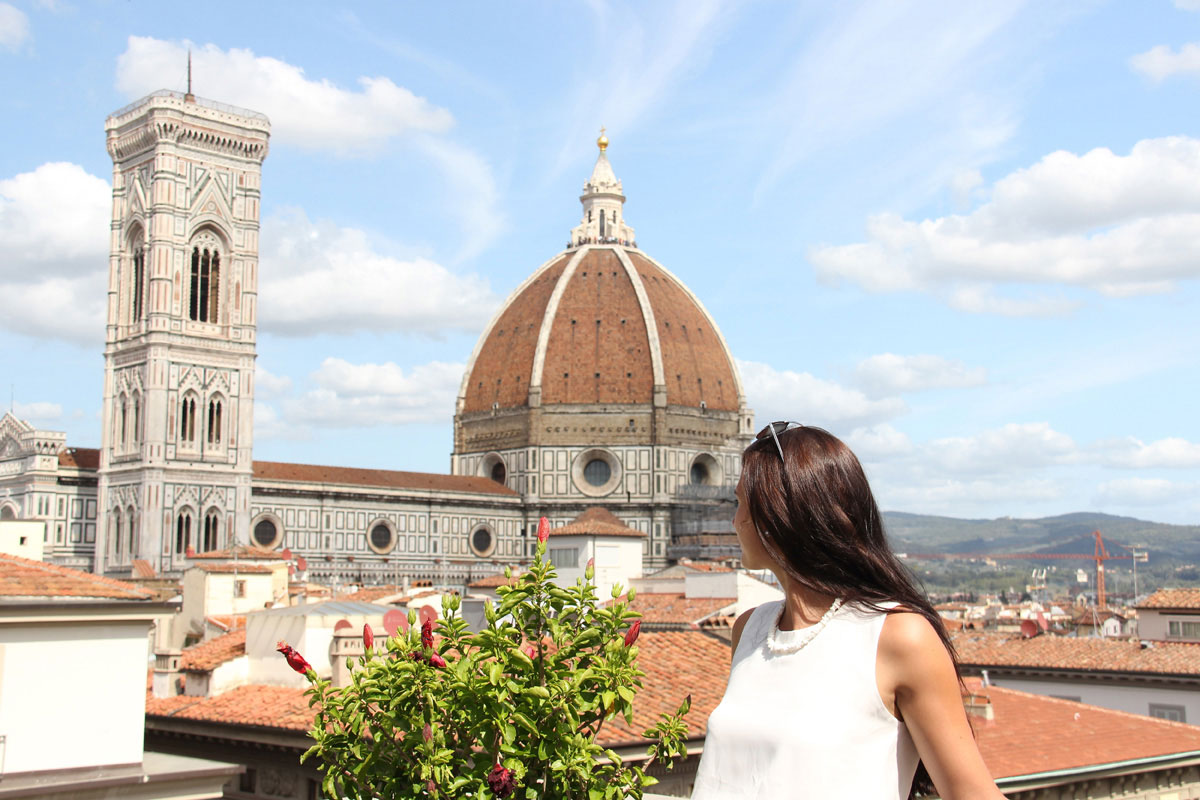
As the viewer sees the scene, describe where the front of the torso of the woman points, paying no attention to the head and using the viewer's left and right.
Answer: facing the viewer and to the left of the viewer

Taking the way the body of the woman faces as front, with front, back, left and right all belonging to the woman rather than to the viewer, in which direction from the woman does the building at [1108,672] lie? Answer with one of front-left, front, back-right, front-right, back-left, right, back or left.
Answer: back-right

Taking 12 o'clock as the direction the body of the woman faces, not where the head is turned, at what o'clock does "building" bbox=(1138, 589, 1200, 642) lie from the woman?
The building is roughly at 5 o'clock from the woman.

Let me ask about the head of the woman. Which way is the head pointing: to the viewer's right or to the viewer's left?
to the viewer's left

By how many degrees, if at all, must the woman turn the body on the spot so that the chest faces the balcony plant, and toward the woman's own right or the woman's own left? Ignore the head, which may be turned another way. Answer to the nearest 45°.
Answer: approximately 90° to the woman's own right
